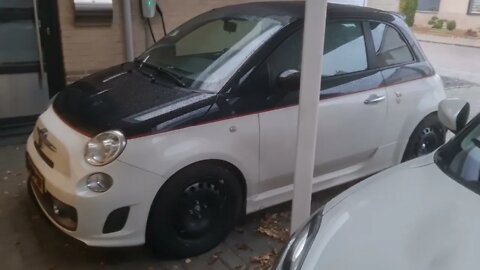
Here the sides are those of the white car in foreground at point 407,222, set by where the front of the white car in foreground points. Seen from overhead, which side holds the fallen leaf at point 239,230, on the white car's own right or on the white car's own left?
on the white car's own right

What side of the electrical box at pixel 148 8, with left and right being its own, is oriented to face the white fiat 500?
front

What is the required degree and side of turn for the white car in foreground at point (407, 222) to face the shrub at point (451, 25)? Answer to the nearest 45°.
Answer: approximately 135° to its right

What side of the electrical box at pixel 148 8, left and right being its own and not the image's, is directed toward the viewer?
front

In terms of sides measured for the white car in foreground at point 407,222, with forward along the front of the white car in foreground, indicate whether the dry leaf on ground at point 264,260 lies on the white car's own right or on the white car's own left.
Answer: on the white car's own right

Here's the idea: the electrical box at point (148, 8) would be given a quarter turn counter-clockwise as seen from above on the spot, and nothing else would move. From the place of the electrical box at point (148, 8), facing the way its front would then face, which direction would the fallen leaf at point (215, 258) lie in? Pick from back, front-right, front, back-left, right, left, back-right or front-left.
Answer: right

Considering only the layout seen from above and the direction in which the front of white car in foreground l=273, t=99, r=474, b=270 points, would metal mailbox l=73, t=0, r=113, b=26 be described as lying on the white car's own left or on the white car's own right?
on the white car's own right

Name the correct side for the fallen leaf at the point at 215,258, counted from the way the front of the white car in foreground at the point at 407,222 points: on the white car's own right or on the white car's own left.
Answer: on the white car's own right

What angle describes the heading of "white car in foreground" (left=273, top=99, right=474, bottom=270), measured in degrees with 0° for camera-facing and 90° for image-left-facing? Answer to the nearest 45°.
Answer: approximately 45°

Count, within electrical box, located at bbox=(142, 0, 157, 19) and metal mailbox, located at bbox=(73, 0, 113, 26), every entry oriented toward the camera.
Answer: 2

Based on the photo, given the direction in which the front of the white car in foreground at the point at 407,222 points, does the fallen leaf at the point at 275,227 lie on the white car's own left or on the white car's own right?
on the white car's own right

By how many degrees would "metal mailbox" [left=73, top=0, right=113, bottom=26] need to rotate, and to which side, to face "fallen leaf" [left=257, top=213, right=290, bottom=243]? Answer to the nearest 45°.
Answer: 0° — it already faces it

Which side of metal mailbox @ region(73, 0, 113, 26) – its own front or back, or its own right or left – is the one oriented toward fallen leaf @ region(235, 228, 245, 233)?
front

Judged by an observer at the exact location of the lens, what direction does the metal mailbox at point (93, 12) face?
facing the viewer
